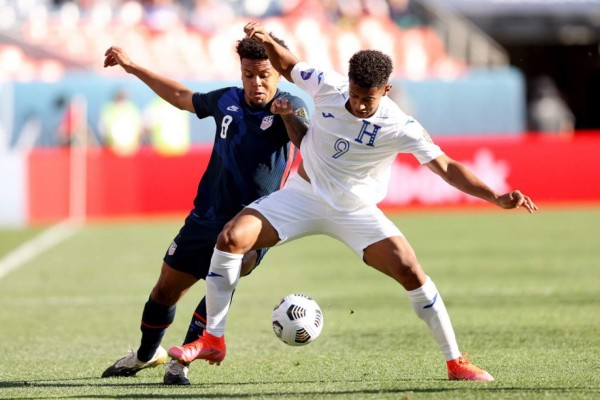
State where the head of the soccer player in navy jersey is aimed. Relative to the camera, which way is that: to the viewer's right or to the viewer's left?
to the viewer's right

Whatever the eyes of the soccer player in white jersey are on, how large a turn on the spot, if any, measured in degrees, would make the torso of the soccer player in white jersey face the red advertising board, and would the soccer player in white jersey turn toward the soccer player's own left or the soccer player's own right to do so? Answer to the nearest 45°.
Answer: approximately 180°

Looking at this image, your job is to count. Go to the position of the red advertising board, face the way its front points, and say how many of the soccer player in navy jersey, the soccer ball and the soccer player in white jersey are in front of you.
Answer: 3

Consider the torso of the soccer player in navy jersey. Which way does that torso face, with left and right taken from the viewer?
facing the viewer

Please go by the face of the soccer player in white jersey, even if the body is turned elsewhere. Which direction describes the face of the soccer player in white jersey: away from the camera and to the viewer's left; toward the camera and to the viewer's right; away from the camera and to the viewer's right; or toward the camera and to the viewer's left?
toward the camera and to the viewer's left

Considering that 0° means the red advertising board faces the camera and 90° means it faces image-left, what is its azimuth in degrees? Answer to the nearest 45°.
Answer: approximately 0°

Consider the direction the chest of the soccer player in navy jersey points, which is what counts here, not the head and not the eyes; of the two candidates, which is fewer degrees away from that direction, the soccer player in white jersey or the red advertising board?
the soccer player in white jersey

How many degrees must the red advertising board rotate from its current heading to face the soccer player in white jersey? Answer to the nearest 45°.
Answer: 0° — it already faces them

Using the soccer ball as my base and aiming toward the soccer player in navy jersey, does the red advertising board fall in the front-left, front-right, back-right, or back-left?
front-right

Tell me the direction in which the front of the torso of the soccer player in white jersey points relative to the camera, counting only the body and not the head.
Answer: toward the camera

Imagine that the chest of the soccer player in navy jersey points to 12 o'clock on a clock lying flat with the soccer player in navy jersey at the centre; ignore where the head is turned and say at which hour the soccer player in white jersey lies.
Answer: The soccer player in white jersey is roughly at 10 o'clock from the soccer player in navy jersey.
